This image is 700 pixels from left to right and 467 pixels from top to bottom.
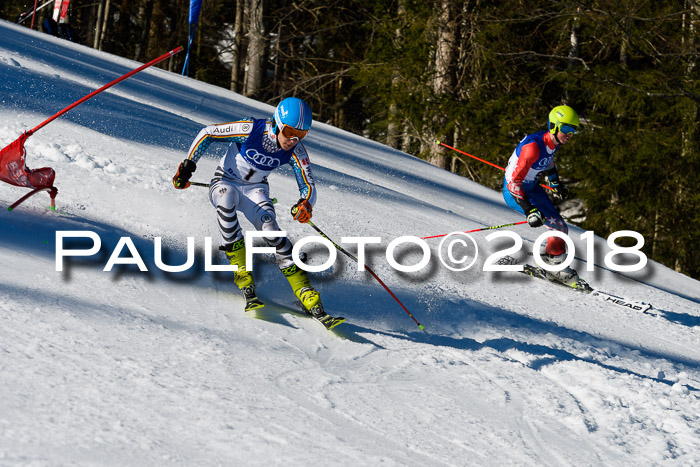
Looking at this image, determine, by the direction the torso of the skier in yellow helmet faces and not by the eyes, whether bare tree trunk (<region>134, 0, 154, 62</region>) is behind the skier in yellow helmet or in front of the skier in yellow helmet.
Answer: behind

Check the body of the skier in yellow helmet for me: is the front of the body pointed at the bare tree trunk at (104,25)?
no

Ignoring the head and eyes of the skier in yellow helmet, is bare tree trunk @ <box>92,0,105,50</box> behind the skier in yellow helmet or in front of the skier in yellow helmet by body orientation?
behind

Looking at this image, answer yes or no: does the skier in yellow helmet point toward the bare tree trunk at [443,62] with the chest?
no

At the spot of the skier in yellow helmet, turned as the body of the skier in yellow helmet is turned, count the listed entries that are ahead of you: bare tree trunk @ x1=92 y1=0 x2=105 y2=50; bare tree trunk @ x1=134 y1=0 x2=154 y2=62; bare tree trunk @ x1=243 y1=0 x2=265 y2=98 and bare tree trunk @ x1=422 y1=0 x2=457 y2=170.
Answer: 0

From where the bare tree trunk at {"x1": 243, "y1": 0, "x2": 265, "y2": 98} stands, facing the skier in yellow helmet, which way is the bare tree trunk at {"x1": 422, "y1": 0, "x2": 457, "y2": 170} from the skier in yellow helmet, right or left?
left
